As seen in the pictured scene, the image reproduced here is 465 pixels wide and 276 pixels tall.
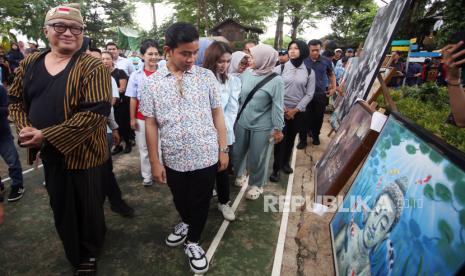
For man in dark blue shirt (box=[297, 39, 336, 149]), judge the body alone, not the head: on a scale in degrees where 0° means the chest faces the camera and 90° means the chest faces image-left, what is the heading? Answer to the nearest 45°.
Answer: approximately 45°

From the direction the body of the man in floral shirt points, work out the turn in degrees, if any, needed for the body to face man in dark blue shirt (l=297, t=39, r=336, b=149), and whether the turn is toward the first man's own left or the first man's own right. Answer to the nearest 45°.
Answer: approximately 135° to the first man's own left

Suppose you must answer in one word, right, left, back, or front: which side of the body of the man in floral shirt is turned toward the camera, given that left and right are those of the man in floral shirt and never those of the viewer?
front

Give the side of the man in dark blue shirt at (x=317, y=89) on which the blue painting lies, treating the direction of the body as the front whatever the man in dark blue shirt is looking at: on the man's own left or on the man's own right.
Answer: on the man's own left

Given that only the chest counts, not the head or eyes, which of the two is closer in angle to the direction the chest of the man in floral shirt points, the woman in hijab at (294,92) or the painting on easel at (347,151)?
the painting on easel

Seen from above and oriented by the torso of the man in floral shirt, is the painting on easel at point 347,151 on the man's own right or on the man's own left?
on the man's own left

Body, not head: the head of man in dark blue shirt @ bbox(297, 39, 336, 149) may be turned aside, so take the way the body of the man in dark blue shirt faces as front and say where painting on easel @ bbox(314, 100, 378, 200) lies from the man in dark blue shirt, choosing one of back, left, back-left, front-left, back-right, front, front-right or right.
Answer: front-left

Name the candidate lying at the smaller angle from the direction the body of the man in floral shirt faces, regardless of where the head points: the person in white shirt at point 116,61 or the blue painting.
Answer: the blue painting

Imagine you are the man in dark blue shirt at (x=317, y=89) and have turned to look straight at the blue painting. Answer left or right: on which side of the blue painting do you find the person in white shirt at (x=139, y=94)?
right

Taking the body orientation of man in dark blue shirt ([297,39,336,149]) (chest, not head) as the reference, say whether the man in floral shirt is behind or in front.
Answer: in front

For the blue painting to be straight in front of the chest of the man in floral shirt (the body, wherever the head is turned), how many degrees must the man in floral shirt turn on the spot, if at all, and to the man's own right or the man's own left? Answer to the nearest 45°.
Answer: approximately 45° to the man's own left

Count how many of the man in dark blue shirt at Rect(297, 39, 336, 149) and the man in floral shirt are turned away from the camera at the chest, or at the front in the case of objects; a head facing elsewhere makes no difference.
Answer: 0

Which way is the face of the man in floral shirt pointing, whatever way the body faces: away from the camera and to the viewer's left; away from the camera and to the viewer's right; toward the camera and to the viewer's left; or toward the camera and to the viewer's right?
toward the camera and to the viewer's right

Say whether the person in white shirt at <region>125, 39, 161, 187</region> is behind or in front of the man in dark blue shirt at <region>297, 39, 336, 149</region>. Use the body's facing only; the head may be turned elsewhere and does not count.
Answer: in front

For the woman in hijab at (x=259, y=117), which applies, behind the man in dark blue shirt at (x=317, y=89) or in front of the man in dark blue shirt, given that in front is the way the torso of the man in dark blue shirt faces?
in front

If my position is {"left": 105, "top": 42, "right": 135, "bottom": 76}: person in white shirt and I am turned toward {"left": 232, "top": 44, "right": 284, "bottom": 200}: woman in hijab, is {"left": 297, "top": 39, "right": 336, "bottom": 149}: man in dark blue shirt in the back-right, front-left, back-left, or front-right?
front-left

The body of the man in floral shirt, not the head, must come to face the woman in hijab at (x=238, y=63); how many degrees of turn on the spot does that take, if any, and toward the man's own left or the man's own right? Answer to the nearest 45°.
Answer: approximately 135° to the man's own left
